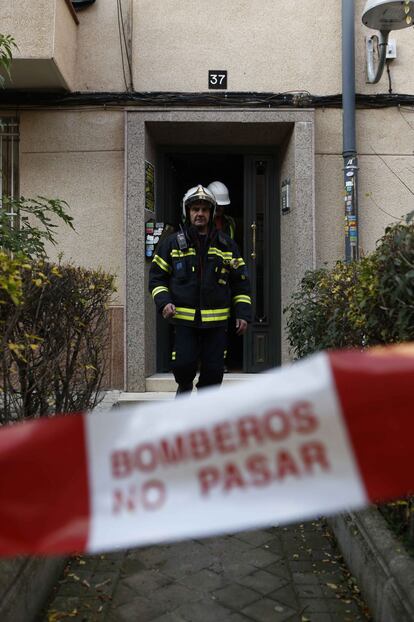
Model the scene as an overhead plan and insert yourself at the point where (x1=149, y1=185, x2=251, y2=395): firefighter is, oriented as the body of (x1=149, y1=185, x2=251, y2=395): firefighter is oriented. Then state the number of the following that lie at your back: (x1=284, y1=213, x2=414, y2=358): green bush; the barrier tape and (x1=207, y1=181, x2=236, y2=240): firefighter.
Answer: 1

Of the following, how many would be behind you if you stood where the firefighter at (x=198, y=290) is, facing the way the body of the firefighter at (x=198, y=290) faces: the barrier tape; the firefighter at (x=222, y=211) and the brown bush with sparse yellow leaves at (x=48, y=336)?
1

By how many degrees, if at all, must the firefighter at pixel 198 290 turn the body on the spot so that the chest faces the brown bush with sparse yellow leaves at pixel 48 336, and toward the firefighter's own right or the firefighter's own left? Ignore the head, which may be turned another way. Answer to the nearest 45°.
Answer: approximately 45° to the firefighter's own right

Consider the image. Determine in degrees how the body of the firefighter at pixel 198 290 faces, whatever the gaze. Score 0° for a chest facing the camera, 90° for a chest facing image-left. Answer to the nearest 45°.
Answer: approximately 0°

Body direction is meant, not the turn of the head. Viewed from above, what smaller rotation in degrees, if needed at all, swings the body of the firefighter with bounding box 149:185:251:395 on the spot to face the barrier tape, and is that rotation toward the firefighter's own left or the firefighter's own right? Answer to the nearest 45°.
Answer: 0° — they already face it

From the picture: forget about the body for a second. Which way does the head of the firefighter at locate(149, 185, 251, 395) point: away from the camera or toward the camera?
toward the camera

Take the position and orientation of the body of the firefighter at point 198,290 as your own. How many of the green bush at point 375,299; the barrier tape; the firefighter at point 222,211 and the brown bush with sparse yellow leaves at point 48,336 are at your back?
1

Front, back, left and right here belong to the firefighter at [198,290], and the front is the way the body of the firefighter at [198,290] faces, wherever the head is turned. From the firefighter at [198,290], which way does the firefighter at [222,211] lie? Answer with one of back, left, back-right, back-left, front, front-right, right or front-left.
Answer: back

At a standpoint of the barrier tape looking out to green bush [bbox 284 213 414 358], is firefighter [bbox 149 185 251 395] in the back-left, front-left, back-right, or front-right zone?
front-left

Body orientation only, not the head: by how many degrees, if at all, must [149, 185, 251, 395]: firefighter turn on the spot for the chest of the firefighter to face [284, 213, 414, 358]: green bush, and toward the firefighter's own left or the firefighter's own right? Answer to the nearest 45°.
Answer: approximately 45° to the firefighter's own left
